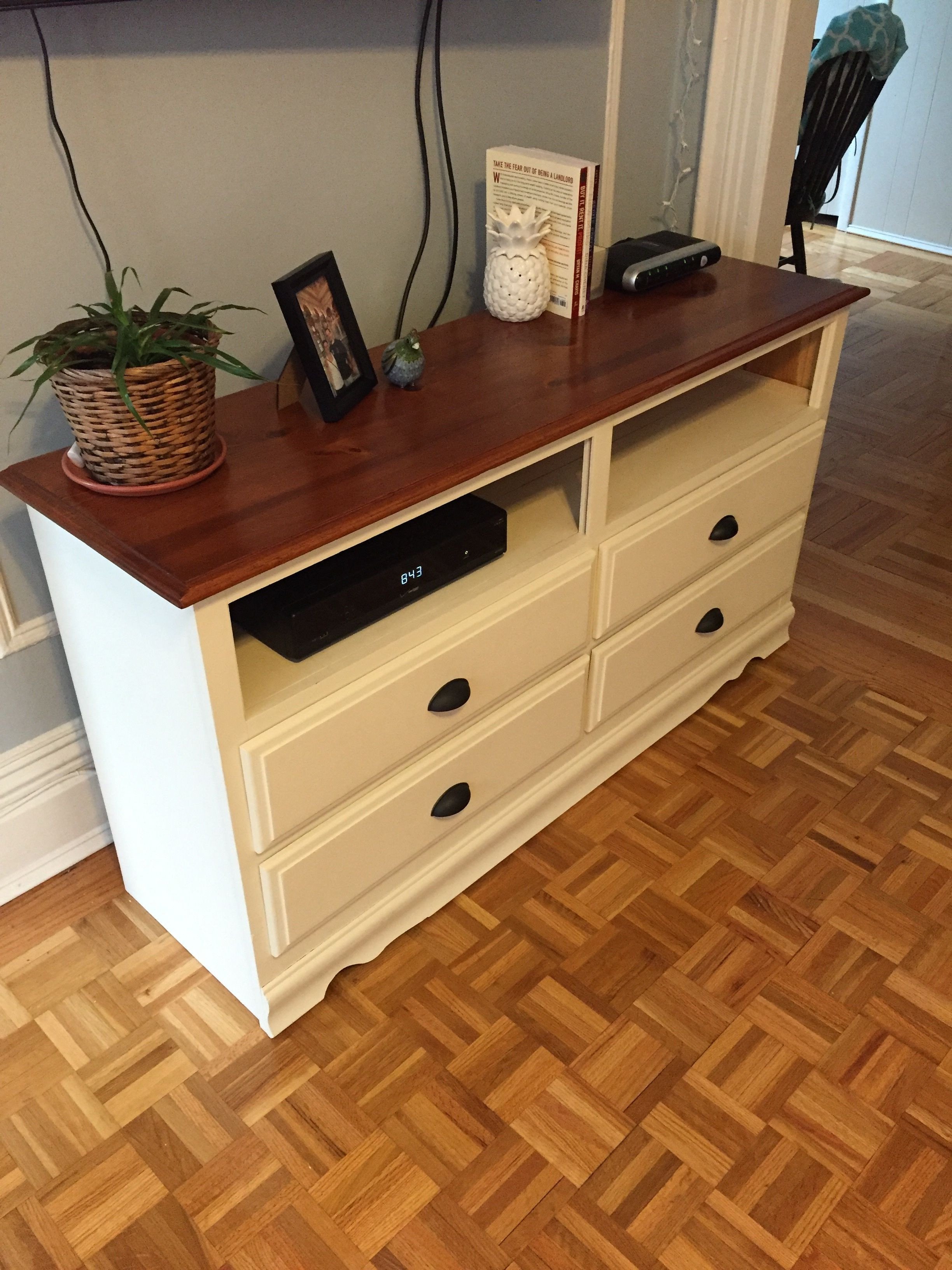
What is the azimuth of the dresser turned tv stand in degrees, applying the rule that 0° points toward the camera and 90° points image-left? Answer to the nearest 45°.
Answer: approximately 315°

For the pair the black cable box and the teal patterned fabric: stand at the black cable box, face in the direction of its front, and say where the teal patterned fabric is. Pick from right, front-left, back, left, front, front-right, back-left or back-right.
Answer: left

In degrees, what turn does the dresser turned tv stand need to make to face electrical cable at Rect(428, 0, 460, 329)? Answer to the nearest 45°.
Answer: approximately 135° to its left

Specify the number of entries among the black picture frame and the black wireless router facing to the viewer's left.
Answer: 0

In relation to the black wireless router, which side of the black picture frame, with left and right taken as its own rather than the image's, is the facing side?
left

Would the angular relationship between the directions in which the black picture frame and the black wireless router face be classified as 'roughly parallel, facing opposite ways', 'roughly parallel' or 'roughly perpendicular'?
roughly parallel

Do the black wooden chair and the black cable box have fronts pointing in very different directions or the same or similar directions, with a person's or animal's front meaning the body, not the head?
very different directions

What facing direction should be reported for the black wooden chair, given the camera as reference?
facing away from the viewer and to the left of the viewer

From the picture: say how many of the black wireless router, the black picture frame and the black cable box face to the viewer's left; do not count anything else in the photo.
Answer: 0

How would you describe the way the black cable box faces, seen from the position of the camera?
facing the viewer and to the right of the viewer

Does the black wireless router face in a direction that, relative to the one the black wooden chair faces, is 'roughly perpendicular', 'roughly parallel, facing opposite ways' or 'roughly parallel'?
roughly parallel, facing opposite ways

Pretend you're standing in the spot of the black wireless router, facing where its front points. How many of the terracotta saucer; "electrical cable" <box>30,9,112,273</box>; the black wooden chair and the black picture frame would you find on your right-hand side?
3

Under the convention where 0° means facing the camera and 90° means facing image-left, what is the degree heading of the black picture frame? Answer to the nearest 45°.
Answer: approximately 315°

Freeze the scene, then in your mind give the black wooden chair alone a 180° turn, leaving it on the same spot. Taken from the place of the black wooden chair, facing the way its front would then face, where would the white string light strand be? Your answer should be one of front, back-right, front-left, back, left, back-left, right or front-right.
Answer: front-right
